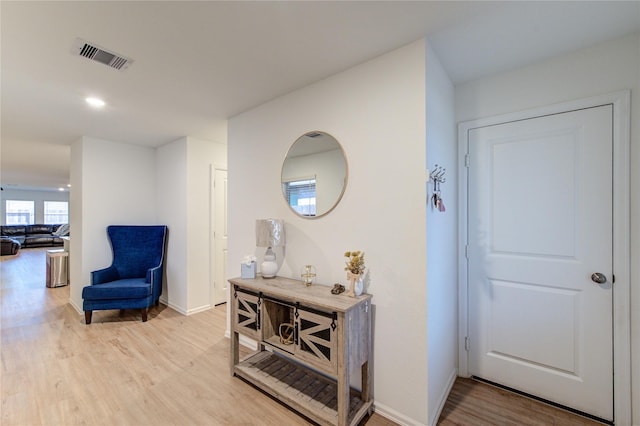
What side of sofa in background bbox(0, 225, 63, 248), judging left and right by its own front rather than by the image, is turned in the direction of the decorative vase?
front

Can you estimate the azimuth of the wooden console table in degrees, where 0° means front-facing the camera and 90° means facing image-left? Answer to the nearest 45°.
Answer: approximately 45°

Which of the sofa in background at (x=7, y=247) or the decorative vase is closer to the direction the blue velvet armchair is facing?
the decorative vase

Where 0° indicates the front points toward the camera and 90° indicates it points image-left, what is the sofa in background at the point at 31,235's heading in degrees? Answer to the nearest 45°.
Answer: approximately 0°

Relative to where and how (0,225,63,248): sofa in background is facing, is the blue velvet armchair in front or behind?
in front

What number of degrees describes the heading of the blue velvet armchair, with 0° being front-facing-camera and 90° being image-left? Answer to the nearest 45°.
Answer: approximately 45°

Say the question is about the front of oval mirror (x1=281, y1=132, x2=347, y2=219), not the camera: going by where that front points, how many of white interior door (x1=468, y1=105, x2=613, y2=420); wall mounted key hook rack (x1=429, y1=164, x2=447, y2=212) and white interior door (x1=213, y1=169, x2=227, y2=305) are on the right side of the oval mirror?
1

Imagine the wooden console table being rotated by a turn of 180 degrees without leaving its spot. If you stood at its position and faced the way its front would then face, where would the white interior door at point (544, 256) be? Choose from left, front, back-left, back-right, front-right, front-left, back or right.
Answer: front-right

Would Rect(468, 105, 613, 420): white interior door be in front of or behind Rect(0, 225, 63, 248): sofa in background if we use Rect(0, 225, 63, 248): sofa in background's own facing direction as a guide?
in front

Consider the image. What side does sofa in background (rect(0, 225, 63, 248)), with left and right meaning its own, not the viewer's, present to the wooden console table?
front
